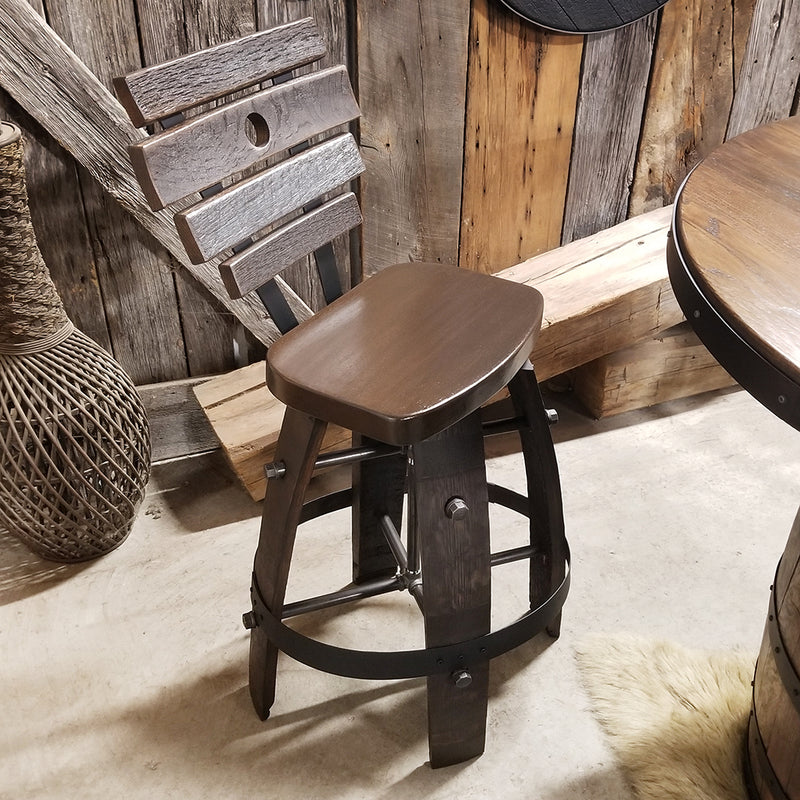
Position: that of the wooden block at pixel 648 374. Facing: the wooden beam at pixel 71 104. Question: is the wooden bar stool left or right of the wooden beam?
left

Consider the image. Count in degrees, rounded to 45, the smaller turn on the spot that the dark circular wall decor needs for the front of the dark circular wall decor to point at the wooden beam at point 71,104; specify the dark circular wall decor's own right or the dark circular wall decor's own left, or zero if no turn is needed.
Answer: approximately 45° to the dark circular wall decor's own right

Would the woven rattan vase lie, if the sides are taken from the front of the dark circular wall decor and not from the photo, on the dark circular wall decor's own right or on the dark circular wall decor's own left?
on the dark circular wall decor's own right

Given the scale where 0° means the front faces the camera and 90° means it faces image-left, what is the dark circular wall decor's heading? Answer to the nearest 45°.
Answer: approximately 0°

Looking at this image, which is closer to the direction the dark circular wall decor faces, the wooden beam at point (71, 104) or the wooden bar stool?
the wooden bar stool

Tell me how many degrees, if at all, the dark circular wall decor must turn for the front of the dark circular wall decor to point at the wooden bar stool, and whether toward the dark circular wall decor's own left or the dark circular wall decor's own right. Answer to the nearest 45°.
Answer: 0° — it already faces it

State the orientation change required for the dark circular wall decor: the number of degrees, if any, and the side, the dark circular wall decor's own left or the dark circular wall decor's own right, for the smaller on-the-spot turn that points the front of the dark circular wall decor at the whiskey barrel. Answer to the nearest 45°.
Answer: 0° — it already faces it
